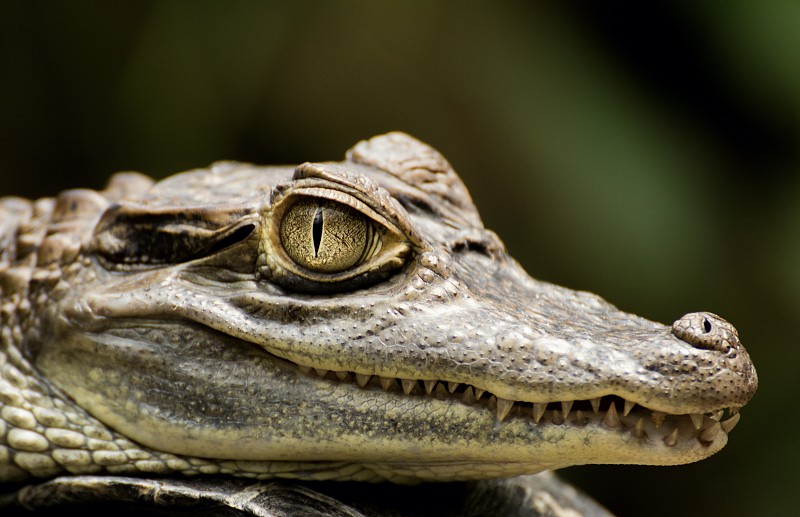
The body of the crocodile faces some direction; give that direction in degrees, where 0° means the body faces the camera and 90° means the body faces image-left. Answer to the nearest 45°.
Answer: approximately 270°
